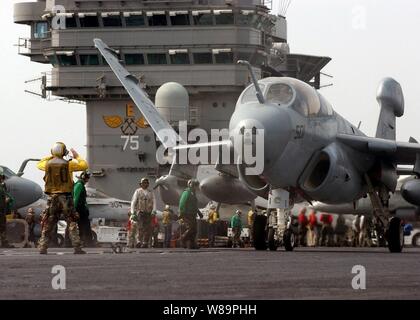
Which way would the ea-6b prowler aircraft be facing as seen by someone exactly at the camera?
facing the viewer and to the left of the viewer

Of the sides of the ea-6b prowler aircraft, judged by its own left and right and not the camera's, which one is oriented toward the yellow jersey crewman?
front
